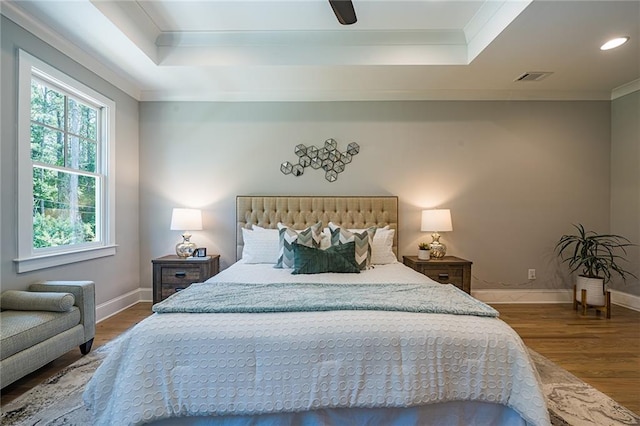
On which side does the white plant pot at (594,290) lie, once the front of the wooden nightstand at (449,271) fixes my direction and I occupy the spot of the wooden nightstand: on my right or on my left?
on my left

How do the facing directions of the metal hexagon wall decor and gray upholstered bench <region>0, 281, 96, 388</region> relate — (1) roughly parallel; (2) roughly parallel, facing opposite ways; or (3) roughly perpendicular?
roughly perpendicular

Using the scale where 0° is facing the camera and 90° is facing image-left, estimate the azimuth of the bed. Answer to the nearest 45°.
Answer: approximately 0°

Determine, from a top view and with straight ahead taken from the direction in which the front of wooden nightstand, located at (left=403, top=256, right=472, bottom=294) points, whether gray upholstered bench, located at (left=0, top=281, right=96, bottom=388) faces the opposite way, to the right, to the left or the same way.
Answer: to the left

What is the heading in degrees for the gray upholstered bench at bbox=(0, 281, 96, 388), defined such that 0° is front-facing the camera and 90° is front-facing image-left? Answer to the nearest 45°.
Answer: approximately 315°

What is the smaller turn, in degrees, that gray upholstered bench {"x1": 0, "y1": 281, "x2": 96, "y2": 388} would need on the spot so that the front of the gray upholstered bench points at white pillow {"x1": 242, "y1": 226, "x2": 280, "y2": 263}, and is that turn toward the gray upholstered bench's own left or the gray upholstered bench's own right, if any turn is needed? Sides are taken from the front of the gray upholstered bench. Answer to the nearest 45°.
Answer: approximately 45° to the gray upholstered bench's own left

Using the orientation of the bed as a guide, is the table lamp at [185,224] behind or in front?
behind

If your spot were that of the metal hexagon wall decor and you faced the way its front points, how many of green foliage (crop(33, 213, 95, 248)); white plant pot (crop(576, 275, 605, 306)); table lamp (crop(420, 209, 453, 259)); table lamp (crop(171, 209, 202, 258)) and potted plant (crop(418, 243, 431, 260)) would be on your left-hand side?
3

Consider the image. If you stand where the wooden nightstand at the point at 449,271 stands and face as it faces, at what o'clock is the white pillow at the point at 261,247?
The white pillow is roughly at 2 o'clock from the wooden nightstand.

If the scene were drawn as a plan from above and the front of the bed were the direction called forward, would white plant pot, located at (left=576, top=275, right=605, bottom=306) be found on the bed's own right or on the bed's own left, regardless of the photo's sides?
on the bed's own left

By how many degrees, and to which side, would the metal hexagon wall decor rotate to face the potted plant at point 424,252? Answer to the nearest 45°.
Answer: approximately 90° to its left
